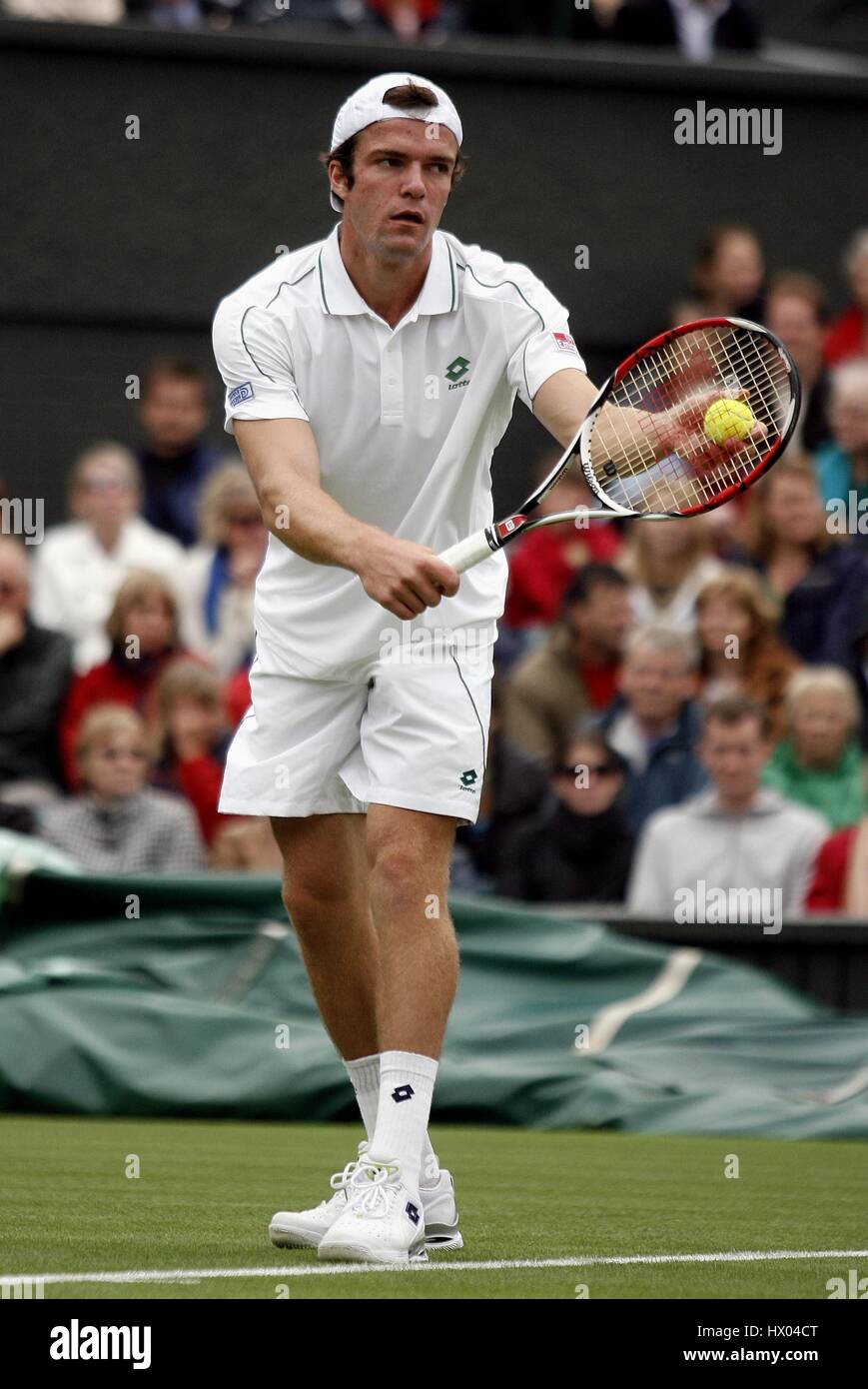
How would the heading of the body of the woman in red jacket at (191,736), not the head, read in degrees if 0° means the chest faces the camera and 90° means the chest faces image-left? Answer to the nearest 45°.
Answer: approximately 0°

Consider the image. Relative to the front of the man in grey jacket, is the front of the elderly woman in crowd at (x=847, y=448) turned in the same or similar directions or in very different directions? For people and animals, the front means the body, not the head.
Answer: same or similar directions

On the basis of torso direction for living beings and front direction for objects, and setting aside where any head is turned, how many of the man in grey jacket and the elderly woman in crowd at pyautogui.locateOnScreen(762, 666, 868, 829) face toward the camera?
2

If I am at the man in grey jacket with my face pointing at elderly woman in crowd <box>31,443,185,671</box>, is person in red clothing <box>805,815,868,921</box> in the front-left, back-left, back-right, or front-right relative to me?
back-right

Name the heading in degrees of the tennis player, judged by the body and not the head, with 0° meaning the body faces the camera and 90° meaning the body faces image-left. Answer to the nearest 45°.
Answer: approximately 0°

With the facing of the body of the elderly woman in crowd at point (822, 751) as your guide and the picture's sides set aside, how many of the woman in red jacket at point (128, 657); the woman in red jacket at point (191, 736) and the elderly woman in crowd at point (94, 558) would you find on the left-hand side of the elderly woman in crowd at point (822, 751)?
0

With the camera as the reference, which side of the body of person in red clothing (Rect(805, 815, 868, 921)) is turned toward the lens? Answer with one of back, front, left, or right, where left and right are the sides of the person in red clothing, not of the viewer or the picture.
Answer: front

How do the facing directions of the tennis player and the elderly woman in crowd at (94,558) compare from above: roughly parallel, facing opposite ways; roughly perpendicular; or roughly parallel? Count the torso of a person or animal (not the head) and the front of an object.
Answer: roughly parallel

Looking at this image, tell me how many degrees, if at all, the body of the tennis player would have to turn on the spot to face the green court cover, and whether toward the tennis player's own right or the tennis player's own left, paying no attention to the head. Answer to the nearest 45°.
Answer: approximately 180°

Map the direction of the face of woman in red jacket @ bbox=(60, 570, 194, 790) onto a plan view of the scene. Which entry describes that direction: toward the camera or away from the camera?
toward the camera

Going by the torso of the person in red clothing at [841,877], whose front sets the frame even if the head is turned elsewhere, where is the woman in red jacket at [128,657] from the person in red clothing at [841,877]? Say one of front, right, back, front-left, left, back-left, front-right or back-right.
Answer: right

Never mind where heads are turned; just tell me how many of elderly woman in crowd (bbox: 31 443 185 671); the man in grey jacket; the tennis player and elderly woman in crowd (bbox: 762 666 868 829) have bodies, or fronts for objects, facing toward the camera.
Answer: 4

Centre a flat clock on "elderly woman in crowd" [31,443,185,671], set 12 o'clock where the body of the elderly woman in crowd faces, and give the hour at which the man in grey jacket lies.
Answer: The man in grey jacket is roughly at 10 o'clock from the elderly woman in crowd.

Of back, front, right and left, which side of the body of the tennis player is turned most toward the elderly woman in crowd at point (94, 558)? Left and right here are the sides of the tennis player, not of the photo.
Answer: back

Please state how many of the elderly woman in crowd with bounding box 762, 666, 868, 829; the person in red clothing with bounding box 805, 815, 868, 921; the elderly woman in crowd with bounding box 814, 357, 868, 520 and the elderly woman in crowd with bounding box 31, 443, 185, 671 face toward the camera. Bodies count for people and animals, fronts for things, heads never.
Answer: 4

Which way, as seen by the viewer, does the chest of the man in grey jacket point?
toward the camera

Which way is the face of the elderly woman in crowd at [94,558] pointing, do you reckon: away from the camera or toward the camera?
toward the camera

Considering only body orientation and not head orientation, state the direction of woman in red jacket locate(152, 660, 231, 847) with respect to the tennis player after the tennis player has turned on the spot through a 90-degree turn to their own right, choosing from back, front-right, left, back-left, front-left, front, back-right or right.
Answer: right

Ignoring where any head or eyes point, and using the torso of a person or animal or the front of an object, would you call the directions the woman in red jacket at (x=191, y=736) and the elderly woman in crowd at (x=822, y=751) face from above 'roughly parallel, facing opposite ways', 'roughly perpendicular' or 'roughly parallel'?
roughly parallel
